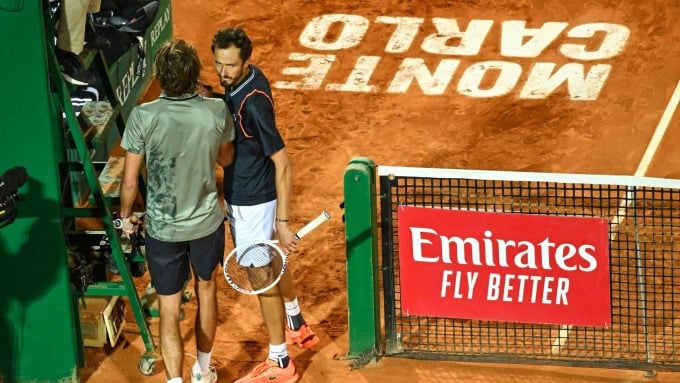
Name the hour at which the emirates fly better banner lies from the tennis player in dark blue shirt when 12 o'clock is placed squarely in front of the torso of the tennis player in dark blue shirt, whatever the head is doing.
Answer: The emirates fly better banner is roughly at 8 o'clock from the tennis player in dark blue shirt.

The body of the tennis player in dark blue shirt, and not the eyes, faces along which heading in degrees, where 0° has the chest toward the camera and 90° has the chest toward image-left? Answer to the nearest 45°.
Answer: approximately 45°

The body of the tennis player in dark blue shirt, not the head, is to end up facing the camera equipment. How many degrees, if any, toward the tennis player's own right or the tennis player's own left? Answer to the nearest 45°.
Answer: approximately 45° to the tennis player's own right

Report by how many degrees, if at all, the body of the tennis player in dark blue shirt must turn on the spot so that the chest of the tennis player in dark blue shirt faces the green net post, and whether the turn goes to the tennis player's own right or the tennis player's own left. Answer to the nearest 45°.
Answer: approximately 135° to the tennis player's own left

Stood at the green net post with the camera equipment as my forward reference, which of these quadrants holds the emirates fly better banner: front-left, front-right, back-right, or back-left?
back-left

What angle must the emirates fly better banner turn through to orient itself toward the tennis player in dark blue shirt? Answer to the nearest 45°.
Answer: approximately 90° to its right

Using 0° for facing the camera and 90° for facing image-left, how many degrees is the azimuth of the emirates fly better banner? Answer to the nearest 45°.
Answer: approximately 0°

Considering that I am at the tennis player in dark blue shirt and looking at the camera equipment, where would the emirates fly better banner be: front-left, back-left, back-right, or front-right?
back-left

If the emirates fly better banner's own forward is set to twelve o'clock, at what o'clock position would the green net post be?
The green net post is roughly at 3 o'clock from the emirates fly better banner.

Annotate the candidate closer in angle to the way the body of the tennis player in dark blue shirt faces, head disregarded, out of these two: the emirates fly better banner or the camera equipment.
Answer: the camera equipment
